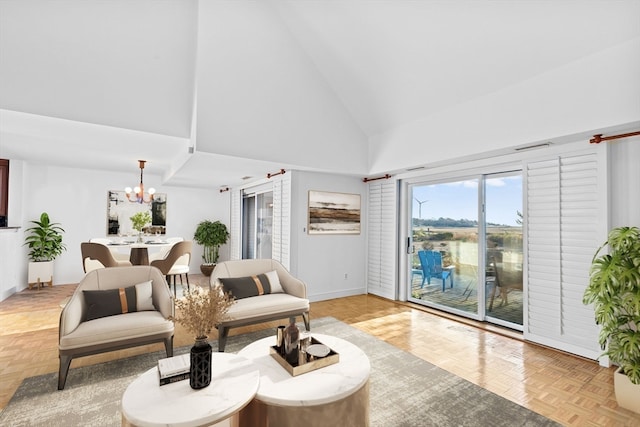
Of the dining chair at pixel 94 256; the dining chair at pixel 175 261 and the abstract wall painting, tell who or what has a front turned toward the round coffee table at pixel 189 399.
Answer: the abstract wall painting

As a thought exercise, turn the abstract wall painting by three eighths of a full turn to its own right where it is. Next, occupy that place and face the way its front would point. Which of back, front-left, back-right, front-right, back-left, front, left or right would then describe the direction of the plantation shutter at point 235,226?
back-right

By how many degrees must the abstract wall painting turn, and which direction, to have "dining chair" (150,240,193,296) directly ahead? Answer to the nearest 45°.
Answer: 0° — it already faces it

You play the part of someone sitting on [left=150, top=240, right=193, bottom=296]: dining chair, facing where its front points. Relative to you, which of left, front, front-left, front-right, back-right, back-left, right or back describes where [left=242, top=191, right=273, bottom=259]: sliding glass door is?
right

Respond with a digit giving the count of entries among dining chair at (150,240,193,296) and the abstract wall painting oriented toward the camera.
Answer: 1

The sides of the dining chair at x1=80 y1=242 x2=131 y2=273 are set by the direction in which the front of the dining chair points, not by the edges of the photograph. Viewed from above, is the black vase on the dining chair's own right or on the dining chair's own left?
on the dining chair's own right

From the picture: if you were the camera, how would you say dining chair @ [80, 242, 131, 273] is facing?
facing away from the viewer and to the right of the viewer

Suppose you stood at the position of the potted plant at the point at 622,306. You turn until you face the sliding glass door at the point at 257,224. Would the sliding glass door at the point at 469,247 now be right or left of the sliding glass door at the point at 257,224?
right

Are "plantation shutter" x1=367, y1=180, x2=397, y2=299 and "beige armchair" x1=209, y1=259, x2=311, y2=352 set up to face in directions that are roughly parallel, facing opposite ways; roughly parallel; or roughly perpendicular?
roughly perpendicular

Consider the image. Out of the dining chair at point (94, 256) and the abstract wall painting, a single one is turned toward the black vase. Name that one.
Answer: the abstract wall painting
